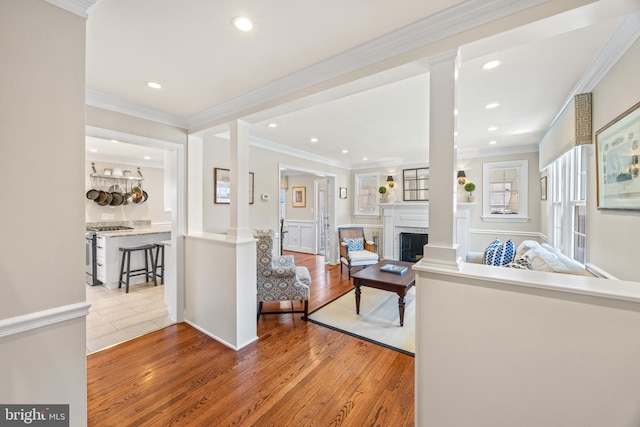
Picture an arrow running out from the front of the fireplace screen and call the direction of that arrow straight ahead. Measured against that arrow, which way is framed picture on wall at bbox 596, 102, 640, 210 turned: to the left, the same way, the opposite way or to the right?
to the right

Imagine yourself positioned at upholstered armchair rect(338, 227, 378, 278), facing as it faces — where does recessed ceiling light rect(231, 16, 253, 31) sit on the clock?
The recessed ceiling light is roughly at 2 o'clock from the upholstered armchair.

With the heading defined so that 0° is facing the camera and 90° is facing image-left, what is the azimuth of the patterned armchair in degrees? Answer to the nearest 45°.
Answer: approximately 270°

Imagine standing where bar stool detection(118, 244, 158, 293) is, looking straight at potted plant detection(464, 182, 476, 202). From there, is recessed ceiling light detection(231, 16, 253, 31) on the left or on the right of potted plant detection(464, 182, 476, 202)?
right

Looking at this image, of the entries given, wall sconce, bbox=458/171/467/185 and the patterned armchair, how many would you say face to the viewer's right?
1

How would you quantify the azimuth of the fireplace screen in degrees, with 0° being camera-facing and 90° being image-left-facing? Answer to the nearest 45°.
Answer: approximately 0°

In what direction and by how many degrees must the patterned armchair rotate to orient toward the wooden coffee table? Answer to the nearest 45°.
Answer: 0° — it already faces it
